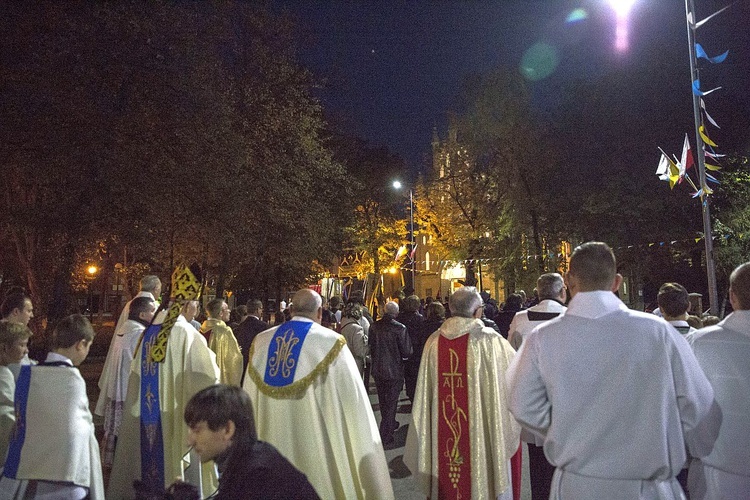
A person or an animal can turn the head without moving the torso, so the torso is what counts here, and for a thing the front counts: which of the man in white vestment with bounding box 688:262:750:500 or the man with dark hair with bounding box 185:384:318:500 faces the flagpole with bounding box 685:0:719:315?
the man in white vestment

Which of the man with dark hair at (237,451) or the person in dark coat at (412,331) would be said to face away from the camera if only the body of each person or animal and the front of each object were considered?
the person in dark coat

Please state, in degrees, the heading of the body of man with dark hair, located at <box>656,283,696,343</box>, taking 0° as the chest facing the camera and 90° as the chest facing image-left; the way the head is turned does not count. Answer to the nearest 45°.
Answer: approximately 180°

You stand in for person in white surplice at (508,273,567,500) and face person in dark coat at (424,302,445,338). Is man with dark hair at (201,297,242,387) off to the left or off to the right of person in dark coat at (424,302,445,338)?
left

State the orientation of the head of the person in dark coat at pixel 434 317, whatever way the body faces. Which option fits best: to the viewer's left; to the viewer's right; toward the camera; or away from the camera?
away from the camera

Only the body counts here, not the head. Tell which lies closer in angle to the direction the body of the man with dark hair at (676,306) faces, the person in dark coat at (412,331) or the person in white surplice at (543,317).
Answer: the person in dark coat

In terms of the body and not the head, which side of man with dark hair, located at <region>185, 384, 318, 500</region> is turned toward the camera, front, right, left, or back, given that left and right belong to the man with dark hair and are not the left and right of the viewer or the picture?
left

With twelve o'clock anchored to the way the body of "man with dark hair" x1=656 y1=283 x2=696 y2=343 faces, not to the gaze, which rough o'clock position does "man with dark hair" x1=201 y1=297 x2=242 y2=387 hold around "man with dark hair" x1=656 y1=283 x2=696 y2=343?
"man with dark hair" x1=201 y1=297 x2=242 y2=387 is roughly at 9 o'clock from "man with dark hair" x1=656 y1=283 x2=696 y2=343.

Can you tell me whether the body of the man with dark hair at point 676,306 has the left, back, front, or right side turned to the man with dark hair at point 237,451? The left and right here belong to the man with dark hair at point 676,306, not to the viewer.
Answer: back

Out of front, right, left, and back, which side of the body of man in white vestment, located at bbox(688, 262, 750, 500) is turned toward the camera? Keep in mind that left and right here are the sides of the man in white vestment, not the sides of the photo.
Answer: back

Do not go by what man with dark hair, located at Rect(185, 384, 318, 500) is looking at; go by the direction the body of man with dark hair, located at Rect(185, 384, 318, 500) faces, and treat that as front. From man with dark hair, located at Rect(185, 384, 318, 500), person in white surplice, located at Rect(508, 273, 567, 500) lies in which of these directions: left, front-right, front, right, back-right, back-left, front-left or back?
back-right

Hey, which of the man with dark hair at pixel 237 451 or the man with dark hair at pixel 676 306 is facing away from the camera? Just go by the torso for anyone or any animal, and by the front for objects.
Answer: the man with dark hair at pixel 676 306

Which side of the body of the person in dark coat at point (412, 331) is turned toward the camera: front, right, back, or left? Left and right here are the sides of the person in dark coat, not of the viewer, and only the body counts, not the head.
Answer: back

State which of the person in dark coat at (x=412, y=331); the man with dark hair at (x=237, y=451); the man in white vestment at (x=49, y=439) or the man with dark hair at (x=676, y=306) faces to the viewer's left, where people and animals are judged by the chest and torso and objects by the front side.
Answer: the man with dark hair at (x=237, y=451)

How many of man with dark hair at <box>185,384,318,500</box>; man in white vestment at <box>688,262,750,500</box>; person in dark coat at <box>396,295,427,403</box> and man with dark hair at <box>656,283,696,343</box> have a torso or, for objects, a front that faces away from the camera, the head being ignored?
3

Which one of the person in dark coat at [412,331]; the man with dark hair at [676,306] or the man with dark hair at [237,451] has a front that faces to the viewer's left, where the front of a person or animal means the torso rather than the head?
the man with dark hair at [237,451]

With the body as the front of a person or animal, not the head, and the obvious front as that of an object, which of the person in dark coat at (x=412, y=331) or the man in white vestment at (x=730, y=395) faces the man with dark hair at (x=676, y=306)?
the man in white vestment
